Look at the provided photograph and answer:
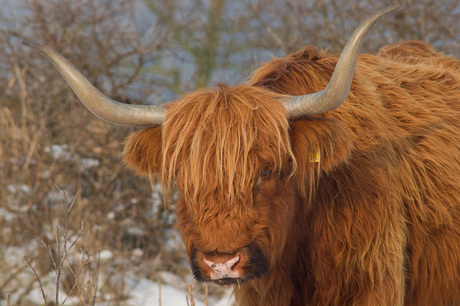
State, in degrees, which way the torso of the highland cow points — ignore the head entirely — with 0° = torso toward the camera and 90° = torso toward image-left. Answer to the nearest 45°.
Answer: approximately 45°
